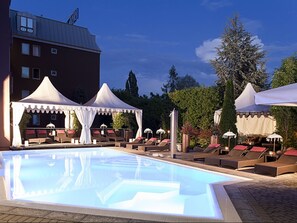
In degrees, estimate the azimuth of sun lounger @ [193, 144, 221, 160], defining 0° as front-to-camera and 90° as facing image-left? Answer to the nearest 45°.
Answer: approximately 45°

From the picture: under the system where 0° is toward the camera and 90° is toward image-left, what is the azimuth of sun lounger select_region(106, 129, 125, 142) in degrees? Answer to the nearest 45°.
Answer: approximately 315°

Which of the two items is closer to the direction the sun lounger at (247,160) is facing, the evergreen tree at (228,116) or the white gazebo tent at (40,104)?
the white gazebo tent

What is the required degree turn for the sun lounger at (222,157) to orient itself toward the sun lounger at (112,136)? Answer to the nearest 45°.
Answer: approximately 90° to its right

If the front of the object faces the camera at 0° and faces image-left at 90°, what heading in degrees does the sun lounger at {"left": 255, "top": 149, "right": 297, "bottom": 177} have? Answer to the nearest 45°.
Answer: approximately 45°

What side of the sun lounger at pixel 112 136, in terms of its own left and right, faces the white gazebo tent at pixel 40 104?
right

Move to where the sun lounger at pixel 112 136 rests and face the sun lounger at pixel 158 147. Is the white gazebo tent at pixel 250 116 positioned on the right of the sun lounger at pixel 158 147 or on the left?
left
